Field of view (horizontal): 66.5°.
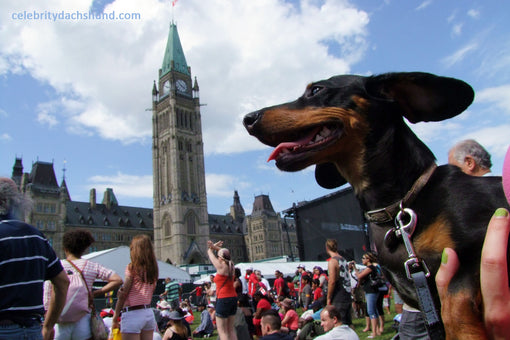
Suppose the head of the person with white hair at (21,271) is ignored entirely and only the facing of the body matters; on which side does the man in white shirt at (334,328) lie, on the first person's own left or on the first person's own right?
on the first person's own right

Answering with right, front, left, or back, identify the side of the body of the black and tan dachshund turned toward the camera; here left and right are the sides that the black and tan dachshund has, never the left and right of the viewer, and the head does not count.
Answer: left

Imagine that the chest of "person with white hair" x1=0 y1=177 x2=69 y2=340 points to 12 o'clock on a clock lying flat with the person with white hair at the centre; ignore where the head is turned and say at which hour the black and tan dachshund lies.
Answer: The black and tan dachshund is roughly at 5 o'clock from the person with white hair.

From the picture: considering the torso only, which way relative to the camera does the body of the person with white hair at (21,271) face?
away from the camera

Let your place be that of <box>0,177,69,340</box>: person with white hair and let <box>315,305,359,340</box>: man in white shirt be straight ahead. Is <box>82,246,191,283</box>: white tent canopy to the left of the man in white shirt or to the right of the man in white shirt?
left

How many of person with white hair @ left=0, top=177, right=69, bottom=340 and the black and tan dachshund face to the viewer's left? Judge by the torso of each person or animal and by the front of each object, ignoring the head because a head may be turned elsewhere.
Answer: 1

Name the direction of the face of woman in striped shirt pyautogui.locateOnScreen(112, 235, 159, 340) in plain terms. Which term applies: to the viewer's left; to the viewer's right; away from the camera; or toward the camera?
away from the camera

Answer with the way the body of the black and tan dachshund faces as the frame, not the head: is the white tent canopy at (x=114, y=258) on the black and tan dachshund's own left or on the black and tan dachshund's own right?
on the black and tan dachshund's own right

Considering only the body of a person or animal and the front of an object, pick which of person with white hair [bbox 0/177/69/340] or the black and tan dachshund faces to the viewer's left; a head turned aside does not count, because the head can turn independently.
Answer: the black and tan dachshund

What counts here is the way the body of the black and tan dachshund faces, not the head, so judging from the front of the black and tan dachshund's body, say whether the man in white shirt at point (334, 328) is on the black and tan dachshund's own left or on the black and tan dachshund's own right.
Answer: on the black and tan dachshund's own right
